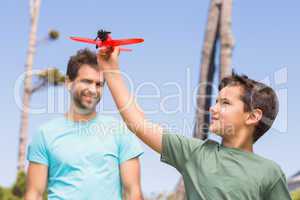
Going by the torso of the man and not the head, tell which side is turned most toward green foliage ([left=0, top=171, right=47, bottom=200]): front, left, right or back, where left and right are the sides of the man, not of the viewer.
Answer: back

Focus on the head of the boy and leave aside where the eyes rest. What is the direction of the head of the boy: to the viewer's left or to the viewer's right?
to the viewer's left

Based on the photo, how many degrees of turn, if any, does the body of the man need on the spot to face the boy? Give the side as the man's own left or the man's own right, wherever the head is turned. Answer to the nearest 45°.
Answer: approximately 45° to the man's own left

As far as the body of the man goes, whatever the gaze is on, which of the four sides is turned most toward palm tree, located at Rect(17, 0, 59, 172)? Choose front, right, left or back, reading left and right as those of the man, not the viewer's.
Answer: back

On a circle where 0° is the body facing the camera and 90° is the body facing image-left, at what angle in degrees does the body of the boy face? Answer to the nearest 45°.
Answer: approximately 45°

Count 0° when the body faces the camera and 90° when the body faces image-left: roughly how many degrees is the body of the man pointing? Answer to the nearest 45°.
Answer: approximately 0°

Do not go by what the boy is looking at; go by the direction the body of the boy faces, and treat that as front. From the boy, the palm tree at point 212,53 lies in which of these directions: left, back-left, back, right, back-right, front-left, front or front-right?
back-right
